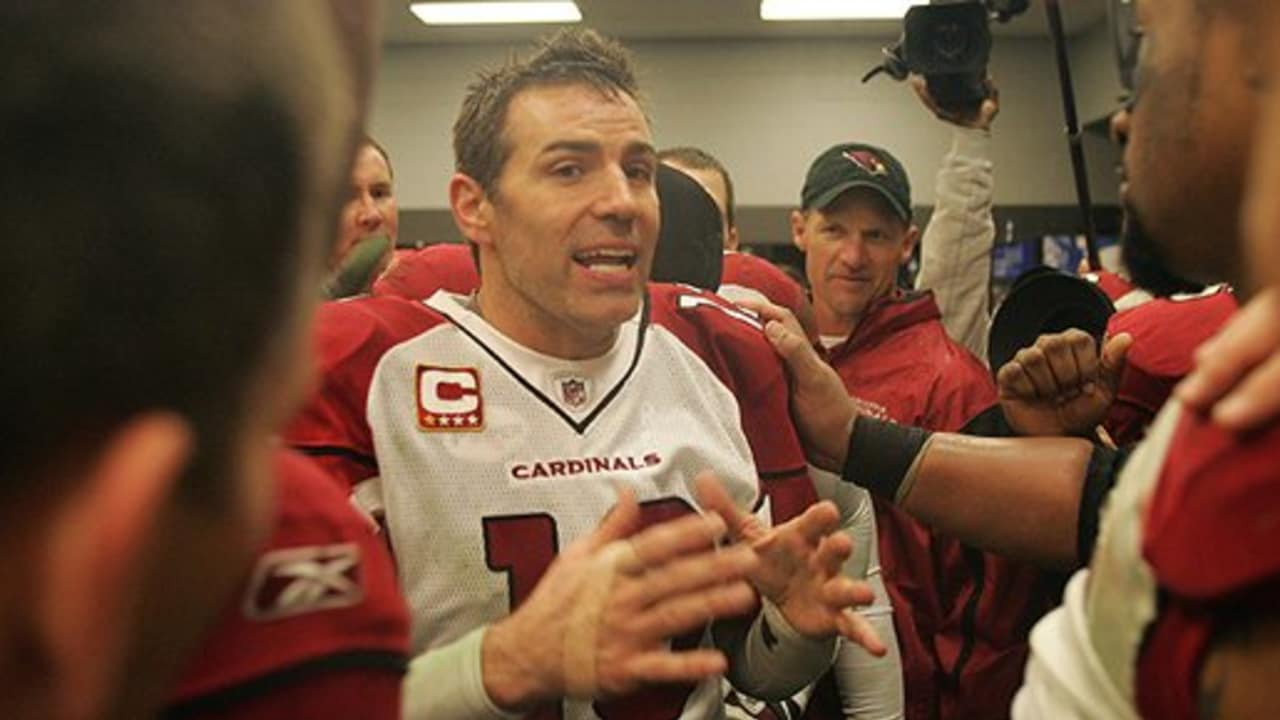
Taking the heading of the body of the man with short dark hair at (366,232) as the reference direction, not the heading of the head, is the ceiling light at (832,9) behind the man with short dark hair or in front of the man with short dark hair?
behind

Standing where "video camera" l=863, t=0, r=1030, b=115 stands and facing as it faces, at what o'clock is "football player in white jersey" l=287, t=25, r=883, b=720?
The football player in white jersey is roughly at 1 o'clock from the video camera.

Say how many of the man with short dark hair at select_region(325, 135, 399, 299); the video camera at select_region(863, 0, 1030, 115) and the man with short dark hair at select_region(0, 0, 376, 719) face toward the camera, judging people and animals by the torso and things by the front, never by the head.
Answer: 2

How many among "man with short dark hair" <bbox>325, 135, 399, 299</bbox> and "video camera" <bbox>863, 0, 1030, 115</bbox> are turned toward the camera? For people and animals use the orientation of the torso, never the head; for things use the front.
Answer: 2

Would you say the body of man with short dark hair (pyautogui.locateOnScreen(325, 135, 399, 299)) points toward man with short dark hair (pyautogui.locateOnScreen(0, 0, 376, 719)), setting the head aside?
yes

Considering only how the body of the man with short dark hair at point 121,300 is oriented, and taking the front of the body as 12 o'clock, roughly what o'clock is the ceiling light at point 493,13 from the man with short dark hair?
The ceiling light is roughly at 11 o'clock from the man with short dark hair.

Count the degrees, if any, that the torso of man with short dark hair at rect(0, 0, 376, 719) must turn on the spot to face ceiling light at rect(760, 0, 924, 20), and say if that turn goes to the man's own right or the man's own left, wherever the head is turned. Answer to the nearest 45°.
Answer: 0° — they already face it

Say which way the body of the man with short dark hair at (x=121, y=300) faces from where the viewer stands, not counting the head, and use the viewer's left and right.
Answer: facing away from the viewer and to the right of the viewer

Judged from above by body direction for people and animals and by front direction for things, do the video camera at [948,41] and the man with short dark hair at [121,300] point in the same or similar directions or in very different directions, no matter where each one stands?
very different directions

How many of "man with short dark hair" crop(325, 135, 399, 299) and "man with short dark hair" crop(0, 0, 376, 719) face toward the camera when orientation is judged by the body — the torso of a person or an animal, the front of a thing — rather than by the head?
1
